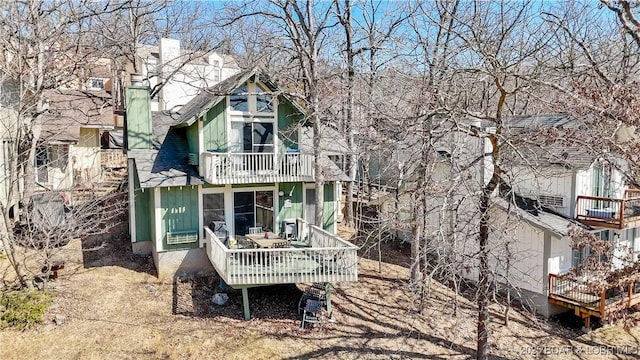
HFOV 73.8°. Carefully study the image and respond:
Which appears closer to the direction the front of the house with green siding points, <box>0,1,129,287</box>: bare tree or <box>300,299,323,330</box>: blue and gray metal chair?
the blue and gray metal chair

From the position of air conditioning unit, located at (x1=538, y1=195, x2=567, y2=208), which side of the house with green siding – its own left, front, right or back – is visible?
left

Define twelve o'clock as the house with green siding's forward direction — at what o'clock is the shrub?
The shrub is roughly at 2 o'clock from the house with green siding.

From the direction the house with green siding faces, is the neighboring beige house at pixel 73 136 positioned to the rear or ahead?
to the rear

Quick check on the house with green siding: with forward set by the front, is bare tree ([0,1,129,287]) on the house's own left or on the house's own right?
on the house's own right

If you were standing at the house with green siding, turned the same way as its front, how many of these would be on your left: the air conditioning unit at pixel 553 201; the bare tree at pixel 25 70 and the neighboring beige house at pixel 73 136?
1

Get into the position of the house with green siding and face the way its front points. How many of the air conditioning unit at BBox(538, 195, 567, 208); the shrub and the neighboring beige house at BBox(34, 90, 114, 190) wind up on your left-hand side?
1

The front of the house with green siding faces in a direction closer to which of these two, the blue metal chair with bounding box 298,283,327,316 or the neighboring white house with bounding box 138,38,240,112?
the blue metal chair

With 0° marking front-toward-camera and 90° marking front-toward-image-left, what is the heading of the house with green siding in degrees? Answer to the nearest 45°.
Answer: approximately 0°

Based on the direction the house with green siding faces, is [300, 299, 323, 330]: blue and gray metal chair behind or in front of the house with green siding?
in front

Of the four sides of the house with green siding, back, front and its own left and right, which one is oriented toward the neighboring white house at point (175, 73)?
back

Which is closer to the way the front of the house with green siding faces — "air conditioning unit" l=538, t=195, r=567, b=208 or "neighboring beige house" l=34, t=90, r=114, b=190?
the air conditioning unit

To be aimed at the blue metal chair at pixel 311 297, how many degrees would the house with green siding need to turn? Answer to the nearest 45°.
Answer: approximately 45° to its left
